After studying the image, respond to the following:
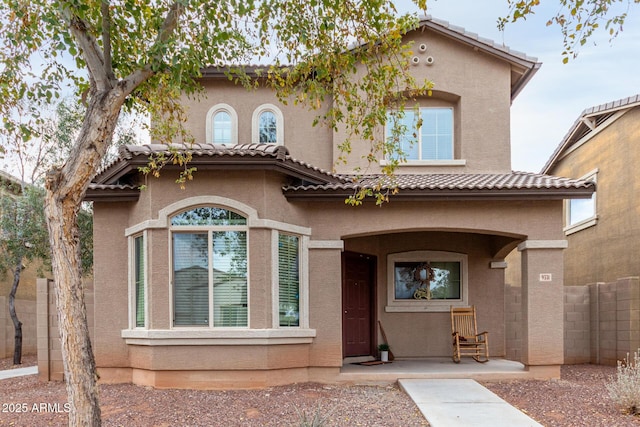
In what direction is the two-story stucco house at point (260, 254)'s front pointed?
toward the camera

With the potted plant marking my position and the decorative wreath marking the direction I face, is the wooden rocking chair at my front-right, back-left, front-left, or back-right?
front-right

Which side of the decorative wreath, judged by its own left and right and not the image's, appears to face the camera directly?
front

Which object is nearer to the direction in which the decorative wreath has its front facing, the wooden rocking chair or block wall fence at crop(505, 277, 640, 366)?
the wooden rocking chair

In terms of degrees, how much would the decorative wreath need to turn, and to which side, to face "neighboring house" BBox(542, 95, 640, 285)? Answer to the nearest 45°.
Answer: approximately 135° to its left

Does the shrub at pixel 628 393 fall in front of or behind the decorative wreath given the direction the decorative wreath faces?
in front

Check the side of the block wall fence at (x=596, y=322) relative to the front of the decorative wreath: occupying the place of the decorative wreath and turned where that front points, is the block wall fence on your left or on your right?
on your left
